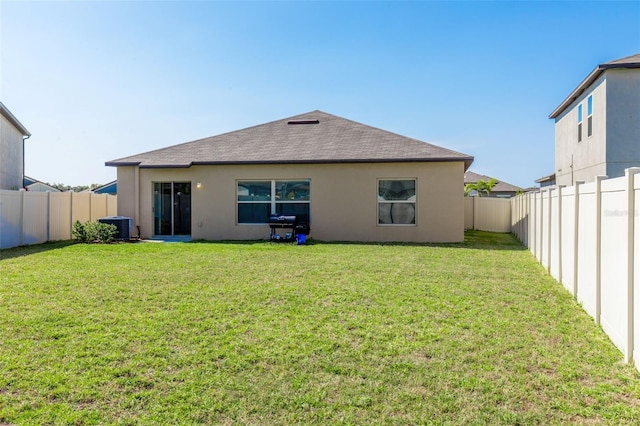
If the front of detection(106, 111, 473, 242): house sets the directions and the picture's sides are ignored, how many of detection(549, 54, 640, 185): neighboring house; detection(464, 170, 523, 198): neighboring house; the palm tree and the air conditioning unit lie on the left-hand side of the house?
1

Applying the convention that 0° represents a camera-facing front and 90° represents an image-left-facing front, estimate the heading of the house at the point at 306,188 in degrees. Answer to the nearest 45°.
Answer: approximately 180°

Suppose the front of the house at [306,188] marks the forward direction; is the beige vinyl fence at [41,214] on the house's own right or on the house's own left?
on the house's own left

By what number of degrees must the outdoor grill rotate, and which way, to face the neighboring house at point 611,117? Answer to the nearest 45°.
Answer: approximately 90° to its left

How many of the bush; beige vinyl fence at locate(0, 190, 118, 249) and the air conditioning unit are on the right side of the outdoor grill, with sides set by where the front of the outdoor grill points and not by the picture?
3

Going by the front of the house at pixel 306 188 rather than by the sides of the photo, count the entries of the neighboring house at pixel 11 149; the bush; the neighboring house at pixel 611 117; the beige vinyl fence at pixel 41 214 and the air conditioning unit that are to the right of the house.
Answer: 1

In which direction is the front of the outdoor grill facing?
toward the camera

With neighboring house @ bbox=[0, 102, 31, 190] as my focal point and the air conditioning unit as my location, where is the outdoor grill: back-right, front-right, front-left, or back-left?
back-right

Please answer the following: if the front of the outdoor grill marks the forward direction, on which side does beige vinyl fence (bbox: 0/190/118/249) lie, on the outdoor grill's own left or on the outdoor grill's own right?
on the outdoor grill's own right

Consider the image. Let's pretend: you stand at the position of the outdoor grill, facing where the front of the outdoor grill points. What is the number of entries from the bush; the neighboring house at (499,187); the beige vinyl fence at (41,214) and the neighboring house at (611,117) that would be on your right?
2

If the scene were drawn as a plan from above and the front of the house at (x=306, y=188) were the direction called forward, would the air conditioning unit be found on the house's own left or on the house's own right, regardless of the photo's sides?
on the house's own left

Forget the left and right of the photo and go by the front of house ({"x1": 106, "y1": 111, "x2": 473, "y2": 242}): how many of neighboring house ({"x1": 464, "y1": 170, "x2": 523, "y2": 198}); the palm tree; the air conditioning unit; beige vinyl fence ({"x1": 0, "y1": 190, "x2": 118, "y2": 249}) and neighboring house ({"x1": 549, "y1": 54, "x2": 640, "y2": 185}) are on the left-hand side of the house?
2

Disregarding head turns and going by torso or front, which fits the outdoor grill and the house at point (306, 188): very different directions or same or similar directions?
very different directions

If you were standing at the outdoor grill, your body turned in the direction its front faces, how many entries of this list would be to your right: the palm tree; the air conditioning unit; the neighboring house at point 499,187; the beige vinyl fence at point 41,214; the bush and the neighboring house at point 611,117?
3

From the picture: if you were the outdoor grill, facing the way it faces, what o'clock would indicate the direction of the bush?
The bush is roughly at 3 o'clock from the outdoor grill.
